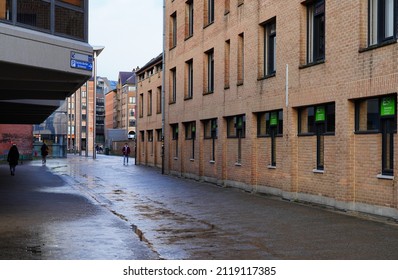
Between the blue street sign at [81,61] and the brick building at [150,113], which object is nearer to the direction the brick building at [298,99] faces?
the blue street sign

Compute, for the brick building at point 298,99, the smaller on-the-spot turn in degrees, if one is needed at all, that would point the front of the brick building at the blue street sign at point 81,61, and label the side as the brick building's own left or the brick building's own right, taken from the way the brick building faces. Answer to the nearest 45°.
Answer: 0° — it already faces it

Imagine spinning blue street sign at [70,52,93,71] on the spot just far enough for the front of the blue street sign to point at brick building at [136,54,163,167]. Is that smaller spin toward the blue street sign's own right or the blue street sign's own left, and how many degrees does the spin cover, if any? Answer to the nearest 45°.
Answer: approximately 135° to the blue street sign's own left

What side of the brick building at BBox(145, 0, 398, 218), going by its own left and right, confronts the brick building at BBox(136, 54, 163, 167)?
right

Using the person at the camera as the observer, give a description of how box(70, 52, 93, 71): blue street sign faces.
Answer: facing the viewer and to the right of the viewer

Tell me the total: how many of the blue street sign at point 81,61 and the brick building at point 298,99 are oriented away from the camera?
0

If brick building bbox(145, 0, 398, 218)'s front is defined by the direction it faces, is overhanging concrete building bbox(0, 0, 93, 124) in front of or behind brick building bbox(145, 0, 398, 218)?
in front

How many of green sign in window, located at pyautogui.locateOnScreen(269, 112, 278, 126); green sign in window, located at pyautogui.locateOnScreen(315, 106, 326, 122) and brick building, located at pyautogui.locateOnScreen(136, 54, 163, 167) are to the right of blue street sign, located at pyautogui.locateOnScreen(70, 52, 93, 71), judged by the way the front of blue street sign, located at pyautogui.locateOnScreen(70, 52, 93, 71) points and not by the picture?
0

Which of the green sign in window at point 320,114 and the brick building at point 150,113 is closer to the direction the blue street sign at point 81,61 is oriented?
the green sign in window

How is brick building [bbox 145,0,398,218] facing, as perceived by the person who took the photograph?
facing the viewer and to the left of the viewer
